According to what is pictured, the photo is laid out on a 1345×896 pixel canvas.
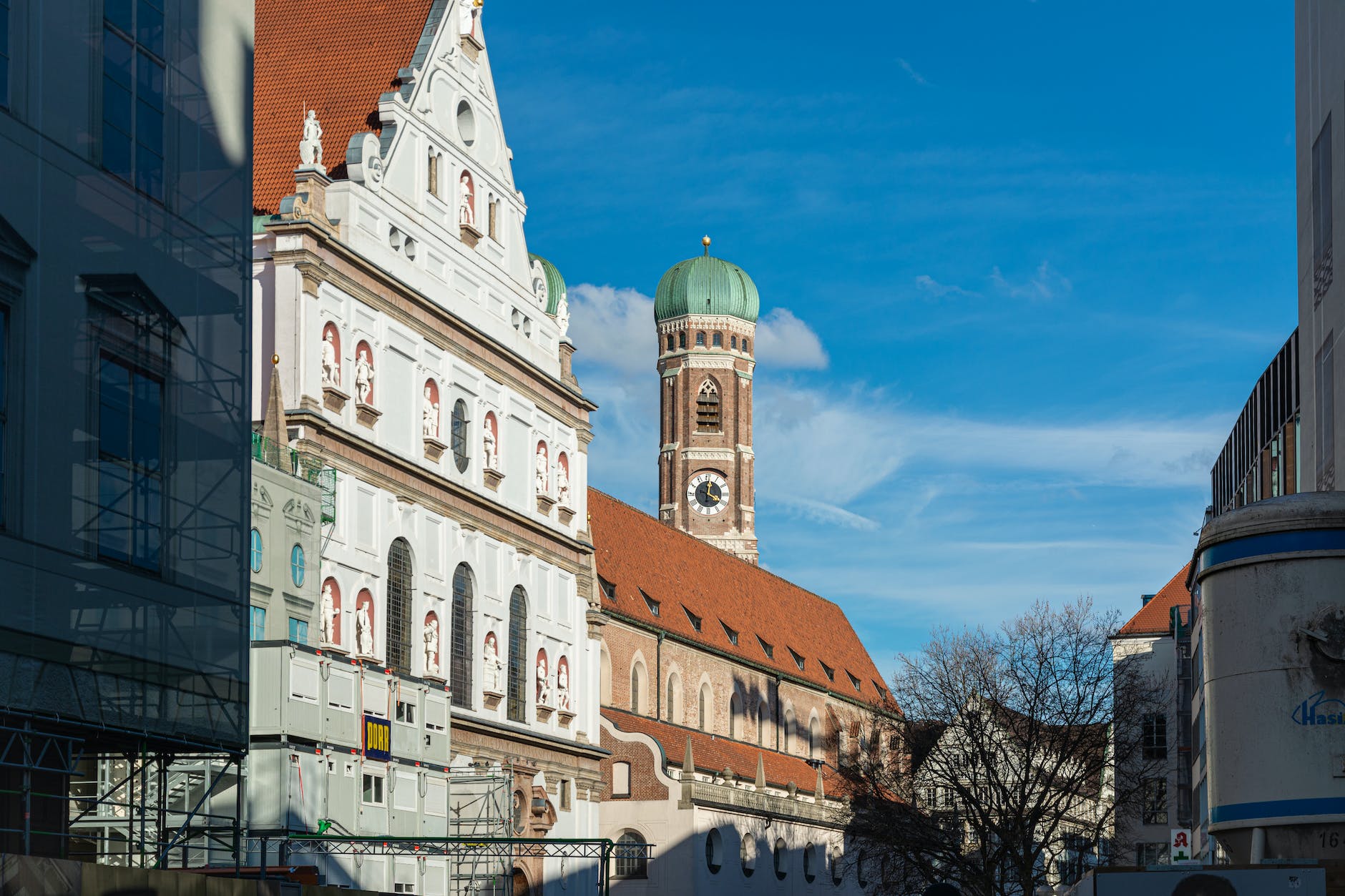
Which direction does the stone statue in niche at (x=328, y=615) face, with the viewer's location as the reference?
facing the viewer and to the right of the viewer
